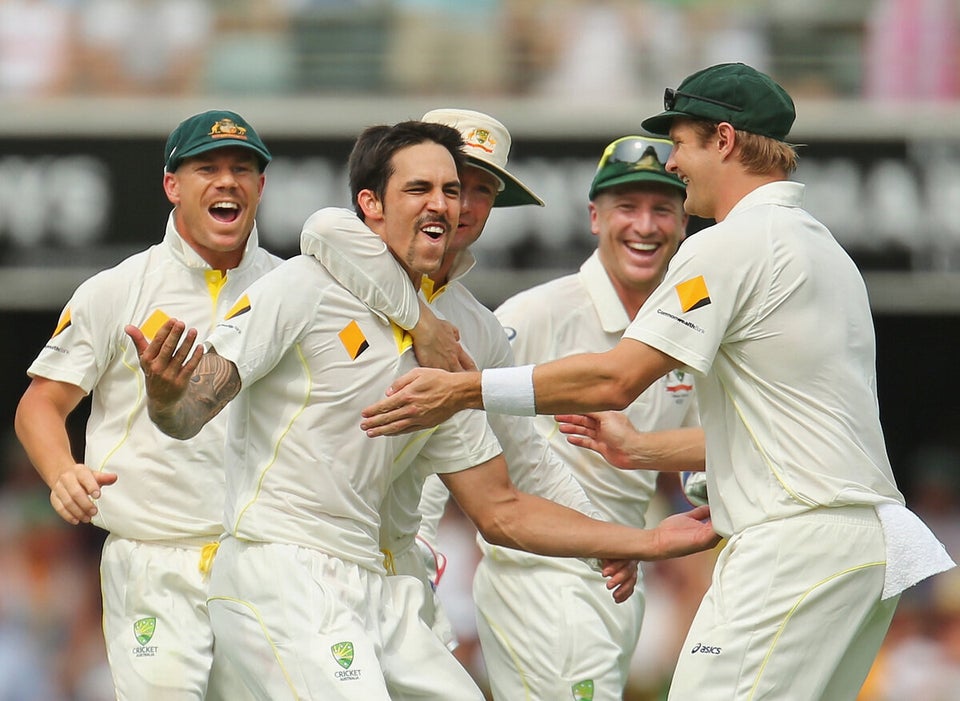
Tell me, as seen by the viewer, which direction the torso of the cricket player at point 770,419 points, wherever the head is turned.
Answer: to the viewer's left

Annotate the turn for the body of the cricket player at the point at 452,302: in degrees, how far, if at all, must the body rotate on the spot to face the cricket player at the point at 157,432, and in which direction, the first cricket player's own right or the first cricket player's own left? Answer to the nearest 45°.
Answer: approximately 45° to the first cricket player's own right

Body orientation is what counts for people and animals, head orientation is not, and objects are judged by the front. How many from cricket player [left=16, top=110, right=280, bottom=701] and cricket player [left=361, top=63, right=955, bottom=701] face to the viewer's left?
1

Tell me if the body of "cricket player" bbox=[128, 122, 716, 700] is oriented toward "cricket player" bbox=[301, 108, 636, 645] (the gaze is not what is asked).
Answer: no

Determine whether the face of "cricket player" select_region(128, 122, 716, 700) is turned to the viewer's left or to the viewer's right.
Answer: to the viewer's right

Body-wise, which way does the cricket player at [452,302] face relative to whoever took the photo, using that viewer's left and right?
facing the viewer and to the left of the viewer

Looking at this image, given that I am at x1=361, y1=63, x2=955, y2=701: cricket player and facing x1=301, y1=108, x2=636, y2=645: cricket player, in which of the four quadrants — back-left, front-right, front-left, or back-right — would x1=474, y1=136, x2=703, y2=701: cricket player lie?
front-right

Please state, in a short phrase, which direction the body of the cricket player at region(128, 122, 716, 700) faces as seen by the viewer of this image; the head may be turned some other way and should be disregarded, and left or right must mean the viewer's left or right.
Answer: facing the viewer and to the right of the viewer

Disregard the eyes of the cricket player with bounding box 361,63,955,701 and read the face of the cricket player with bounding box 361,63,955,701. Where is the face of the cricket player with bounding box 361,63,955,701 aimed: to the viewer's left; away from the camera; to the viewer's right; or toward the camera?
to the viewer's left

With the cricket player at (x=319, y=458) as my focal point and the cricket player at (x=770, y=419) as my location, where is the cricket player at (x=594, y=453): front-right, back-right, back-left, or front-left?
front-right

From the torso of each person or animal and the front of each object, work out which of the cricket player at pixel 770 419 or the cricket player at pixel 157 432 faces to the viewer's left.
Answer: the cricket player at pixel 770 419

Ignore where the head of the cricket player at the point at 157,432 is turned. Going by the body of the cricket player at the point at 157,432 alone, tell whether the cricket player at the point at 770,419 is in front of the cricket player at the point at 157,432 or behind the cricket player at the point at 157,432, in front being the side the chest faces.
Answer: in front
